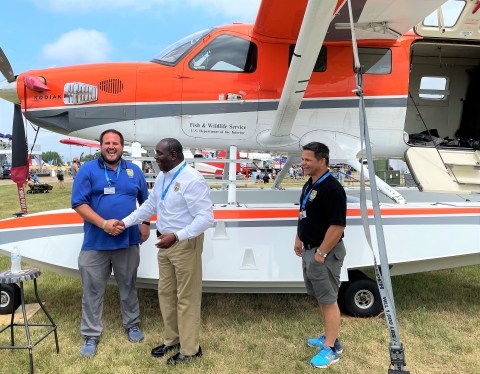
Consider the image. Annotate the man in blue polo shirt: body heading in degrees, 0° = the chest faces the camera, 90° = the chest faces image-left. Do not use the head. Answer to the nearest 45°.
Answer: approximately 0°

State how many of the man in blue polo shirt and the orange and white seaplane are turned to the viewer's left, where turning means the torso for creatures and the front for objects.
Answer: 1

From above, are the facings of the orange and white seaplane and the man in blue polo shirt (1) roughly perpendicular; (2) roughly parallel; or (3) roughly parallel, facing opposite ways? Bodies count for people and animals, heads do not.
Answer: roughly perpendicular

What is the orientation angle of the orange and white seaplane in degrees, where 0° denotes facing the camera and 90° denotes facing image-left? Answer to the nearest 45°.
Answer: approximately 90°

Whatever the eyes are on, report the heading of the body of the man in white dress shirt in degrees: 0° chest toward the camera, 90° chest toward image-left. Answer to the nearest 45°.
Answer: approximately 45°

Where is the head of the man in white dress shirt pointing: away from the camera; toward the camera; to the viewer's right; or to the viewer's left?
to the viewer's left

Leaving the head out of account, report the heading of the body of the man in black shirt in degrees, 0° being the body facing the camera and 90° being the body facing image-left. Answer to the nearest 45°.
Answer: approximately 45°

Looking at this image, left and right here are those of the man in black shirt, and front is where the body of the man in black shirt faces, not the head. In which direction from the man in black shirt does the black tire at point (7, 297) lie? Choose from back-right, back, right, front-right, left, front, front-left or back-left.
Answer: front-right
